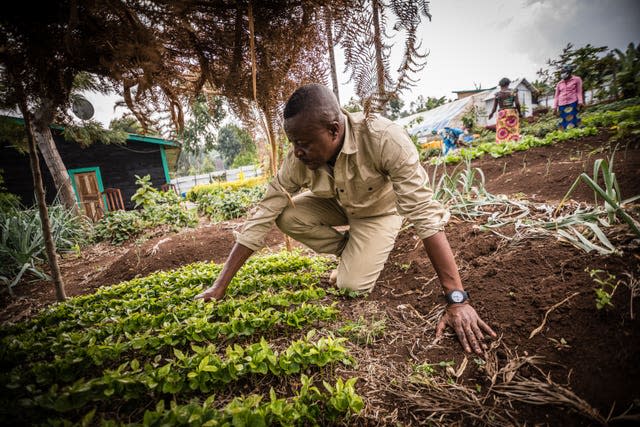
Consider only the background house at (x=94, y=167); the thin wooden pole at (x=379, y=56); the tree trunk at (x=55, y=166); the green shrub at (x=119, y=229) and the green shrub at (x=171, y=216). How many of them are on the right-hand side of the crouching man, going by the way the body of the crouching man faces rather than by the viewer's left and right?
4

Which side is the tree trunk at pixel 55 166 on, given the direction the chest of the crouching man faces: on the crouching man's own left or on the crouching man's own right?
on the crouching man's own right

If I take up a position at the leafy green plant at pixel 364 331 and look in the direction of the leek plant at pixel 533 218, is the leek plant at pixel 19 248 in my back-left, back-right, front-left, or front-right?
back-left

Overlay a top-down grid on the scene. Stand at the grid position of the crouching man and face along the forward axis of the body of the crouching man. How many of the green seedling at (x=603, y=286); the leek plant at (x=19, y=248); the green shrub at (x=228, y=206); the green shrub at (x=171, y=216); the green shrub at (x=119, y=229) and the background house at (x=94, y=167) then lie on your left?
1

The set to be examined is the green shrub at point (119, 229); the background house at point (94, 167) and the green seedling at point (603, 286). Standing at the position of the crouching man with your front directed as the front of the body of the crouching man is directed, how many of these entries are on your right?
2

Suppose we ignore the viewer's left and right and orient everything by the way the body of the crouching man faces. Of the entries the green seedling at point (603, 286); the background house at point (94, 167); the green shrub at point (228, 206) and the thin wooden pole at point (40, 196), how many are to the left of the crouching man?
1

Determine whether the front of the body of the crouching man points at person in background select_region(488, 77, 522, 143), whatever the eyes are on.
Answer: no

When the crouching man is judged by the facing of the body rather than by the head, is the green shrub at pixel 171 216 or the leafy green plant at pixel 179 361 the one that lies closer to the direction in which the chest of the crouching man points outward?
the leafy green plant

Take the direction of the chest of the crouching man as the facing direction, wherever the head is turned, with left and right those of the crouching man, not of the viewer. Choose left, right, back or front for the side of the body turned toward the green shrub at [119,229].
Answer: right

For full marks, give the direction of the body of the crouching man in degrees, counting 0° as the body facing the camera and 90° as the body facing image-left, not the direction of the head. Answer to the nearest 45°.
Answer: approximately 45°

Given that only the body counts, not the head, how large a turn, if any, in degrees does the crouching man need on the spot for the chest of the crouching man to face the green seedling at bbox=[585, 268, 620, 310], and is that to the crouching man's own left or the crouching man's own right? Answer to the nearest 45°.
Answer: approximately 90° to the crouching man's own left

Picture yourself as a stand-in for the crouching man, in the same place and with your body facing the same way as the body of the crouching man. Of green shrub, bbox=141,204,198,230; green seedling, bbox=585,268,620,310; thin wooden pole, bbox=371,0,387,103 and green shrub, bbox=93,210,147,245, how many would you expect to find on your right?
2

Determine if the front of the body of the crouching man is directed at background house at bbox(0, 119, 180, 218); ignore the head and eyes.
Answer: no

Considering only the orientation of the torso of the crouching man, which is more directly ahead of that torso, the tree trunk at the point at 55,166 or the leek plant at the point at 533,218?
the tree trunk

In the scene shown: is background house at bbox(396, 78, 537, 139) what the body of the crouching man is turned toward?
no

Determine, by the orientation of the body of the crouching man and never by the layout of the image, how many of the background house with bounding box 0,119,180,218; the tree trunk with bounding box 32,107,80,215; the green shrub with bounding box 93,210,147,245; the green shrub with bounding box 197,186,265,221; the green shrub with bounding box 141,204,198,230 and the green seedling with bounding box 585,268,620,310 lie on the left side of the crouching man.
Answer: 1
